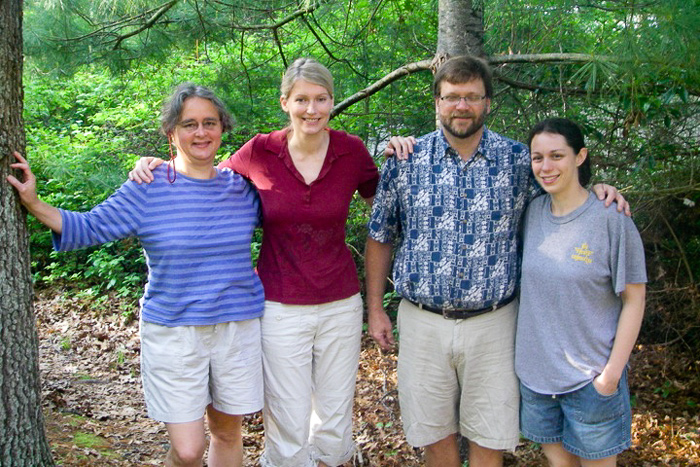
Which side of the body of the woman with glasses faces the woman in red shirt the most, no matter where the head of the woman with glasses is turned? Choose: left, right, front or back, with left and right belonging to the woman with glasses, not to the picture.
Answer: left

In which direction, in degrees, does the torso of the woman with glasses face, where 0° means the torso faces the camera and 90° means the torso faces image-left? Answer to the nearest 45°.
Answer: approximately 0°

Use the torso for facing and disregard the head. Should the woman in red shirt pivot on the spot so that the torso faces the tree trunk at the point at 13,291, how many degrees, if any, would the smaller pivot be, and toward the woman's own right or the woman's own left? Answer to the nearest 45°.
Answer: approximately 90° to the woman's own right

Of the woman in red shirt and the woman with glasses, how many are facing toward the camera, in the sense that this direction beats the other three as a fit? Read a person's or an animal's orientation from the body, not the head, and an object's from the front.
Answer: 2

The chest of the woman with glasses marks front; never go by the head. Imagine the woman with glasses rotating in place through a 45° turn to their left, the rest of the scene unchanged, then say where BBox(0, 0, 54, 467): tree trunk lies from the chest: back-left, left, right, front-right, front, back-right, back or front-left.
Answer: back-right
